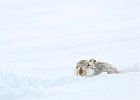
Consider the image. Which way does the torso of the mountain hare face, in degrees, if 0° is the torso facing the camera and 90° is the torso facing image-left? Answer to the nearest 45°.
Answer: approximately 45°
